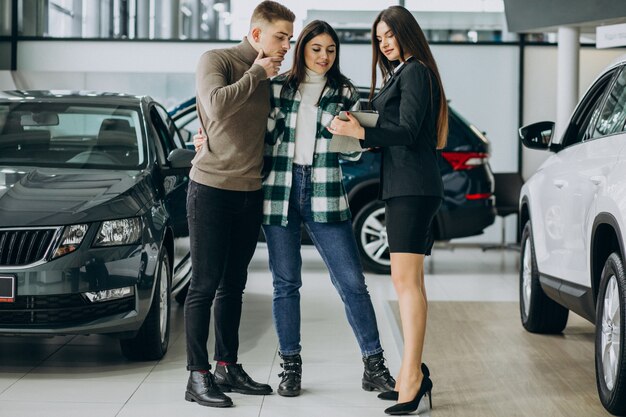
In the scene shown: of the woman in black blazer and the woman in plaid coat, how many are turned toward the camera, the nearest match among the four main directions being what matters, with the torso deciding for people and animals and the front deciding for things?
1

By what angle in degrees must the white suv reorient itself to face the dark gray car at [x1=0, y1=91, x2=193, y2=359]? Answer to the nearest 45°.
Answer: approximately 45° to its left

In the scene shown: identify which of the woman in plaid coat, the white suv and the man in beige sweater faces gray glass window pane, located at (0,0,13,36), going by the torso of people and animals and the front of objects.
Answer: the white suv

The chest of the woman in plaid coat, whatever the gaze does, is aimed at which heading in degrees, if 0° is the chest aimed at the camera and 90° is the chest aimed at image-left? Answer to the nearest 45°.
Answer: approximately 0°

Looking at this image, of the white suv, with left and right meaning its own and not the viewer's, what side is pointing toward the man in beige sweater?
left

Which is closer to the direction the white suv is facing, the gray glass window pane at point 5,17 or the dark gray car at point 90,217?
the gray glass window pane

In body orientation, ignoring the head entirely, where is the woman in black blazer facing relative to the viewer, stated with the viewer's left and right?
facing to the left of the viewer

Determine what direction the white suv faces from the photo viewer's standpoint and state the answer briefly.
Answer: facing away from the viewer and to the left of the viewer

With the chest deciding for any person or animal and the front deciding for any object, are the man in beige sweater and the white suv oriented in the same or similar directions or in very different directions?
very different directions
